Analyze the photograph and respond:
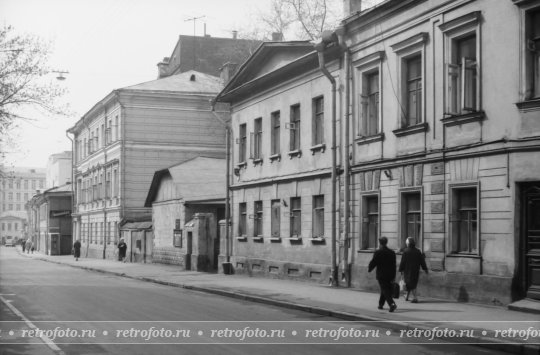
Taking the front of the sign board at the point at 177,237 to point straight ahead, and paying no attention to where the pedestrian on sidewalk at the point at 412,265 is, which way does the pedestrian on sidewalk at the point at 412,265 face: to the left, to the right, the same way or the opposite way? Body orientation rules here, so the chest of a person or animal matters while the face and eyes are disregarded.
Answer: to the right

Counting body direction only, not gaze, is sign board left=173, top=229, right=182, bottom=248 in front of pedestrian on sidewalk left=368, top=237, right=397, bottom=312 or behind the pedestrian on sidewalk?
in front

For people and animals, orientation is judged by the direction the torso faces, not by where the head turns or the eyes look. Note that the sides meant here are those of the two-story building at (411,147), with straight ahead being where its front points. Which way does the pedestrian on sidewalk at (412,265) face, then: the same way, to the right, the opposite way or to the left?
to the right

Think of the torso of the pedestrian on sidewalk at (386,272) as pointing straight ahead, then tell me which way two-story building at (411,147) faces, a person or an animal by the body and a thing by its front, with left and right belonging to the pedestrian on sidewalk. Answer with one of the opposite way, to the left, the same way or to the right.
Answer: to the left

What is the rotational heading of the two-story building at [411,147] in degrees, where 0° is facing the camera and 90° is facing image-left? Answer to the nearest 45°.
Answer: approximately 45°

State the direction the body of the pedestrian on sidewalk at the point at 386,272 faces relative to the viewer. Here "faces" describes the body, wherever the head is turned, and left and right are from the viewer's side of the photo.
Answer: facing away from the viewer and to the left of the viewer

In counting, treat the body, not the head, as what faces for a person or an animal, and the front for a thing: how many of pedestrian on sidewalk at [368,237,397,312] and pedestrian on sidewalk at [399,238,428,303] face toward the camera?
0

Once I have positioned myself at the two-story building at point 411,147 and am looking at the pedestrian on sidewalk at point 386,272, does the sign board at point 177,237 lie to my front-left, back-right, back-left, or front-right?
back-right

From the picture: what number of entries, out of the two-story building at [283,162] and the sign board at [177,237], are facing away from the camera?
0

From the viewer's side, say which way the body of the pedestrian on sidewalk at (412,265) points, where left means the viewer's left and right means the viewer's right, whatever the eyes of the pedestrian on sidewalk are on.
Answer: facing away from the viewer and to the left of the viewer

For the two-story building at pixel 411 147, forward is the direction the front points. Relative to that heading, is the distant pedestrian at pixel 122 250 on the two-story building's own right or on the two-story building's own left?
on the two-story building's own right

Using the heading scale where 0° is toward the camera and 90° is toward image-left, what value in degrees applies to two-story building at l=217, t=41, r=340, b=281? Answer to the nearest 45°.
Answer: approximately 45°

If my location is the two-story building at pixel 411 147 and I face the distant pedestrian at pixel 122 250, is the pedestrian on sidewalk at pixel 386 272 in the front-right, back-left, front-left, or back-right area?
back-left

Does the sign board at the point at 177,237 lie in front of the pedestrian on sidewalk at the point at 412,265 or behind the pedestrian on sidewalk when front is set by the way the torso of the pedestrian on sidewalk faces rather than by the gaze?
in front

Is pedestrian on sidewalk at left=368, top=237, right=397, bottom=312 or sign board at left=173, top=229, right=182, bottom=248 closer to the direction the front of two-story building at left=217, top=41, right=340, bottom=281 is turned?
the pedestrian on sidewalk
